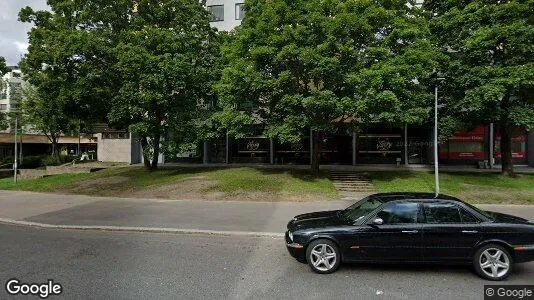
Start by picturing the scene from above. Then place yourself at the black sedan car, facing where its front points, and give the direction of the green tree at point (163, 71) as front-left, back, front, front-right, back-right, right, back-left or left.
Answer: front-right

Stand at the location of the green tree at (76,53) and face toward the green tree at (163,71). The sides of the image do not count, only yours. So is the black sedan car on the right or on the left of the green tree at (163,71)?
right

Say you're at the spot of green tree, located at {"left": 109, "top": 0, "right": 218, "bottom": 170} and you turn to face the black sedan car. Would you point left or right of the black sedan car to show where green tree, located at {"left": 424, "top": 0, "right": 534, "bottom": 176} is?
left

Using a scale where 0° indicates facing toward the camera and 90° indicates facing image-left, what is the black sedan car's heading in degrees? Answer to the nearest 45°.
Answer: approximately 90°

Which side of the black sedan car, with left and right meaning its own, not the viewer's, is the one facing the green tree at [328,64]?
right

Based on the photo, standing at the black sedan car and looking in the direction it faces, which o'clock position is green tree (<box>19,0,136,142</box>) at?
The green tree is roughly at 1 o'clock from the black sedan car.

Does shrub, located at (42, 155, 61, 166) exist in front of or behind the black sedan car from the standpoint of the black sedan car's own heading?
in front

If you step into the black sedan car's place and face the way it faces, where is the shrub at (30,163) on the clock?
The shrub is roughly at 1 o'clock from the black sedan car.
